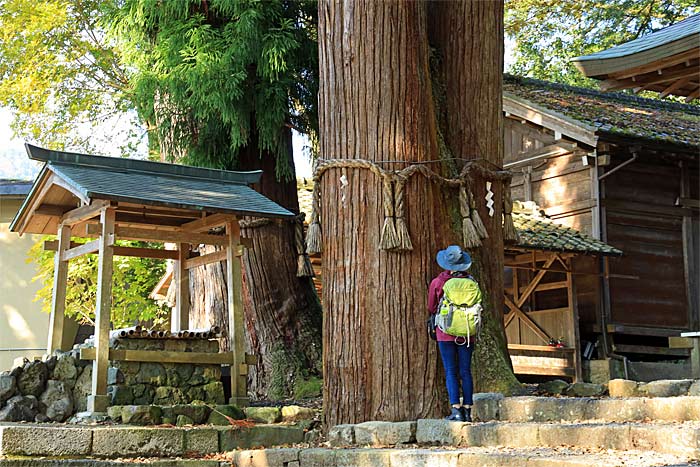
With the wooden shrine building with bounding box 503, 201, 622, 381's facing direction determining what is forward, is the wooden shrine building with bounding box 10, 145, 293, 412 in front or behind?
in front

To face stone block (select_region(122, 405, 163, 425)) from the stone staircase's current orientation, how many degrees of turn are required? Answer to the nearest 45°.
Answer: approximately 135° to its right

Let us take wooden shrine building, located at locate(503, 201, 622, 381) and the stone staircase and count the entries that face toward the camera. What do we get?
2

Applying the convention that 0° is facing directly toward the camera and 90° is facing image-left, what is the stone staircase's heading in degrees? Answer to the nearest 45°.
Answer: approximately 0°

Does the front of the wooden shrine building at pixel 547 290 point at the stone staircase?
yes

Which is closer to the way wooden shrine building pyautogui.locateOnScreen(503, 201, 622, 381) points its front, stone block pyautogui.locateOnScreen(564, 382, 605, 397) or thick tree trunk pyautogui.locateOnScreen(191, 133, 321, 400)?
the stone block

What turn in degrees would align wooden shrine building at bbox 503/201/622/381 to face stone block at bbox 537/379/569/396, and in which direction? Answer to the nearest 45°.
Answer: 0° — it already faces it
